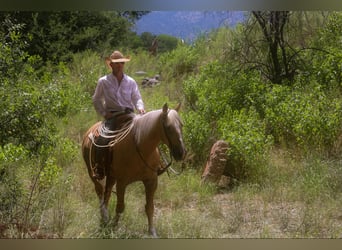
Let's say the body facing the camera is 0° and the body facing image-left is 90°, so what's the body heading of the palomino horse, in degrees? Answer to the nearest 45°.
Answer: approximately 315°

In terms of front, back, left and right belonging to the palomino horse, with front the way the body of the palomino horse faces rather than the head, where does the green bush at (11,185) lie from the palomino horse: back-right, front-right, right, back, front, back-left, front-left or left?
back-right

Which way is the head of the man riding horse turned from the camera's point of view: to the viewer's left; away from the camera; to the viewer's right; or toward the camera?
toward the camera

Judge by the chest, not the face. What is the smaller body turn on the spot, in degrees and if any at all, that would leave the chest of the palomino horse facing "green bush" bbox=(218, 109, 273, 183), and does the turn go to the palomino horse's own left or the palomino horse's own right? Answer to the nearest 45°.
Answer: approximately 45° to the palomino horse's own left

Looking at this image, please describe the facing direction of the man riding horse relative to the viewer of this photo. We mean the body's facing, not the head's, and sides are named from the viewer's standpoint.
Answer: facing the viewer and to the right of the viewer

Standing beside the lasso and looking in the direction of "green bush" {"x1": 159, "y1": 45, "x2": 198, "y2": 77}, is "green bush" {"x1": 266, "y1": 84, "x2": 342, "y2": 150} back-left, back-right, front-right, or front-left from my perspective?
front-right

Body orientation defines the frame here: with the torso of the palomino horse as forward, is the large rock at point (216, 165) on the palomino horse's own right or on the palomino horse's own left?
on the palomino horse's own left

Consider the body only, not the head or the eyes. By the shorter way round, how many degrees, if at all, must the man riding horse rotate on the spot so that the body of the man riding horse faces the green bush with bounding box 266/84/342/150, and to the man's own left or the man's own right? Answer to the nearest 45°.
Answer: approximately 45° to the man's own left
